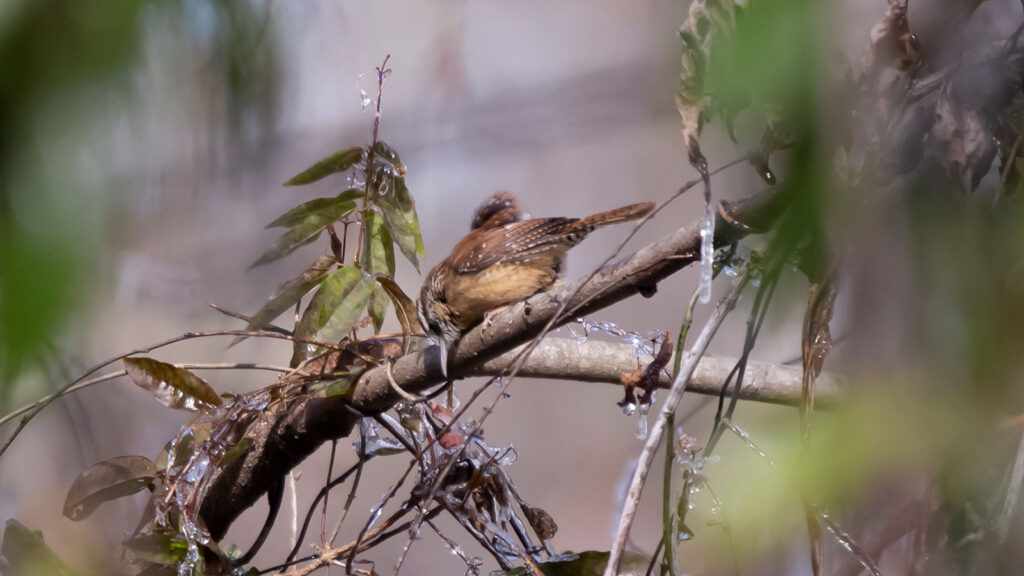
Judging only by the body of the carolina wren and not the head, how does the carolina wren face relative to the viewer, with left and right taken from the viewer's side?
facing to the left of the viewer

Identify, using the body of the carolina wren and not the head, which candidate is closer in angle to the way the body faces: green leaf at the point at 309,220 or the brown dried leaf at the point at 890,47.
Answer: the green leaf

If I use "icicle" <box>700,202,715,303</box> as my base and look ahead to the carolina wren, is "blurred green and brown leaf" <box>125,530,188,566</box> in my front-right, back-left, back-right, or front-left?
front-left

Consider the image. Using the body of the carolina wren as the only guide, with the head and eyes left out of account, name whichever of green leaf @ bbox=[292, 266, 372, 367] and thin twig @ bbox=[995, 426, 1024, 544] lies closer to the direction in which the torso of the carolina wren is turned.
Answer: the green leaf

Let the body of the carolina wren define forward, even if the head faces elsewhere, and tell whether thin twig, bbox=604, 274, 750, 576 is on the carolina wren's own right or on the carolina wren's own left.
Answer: on the carolina wren's own left
